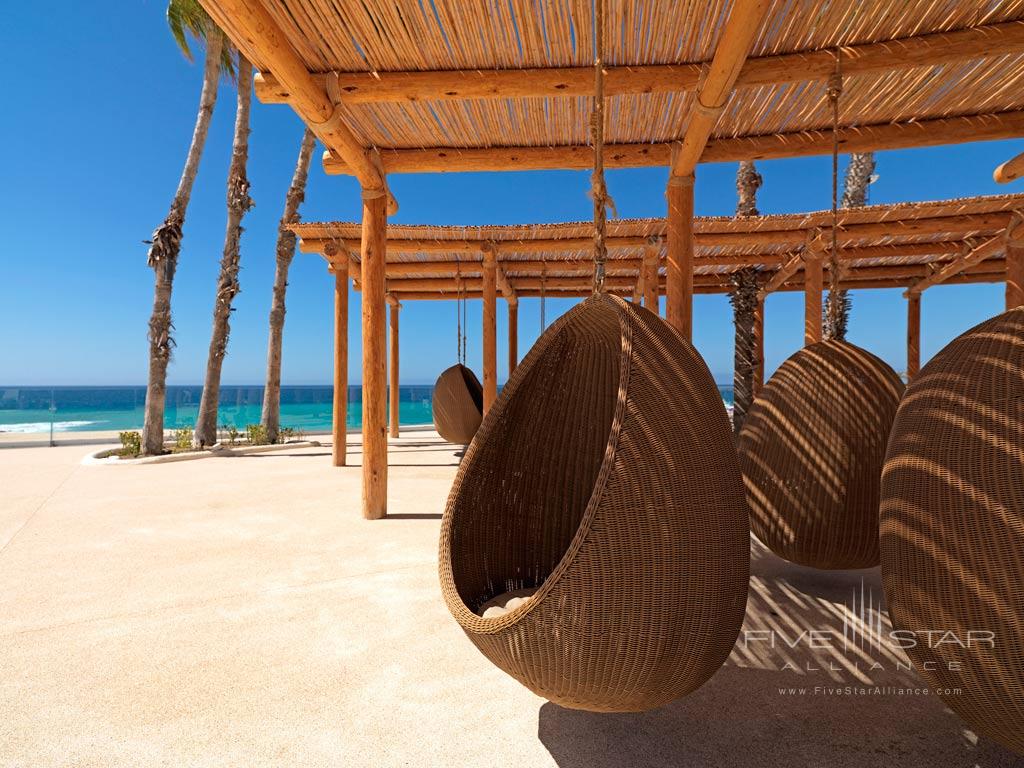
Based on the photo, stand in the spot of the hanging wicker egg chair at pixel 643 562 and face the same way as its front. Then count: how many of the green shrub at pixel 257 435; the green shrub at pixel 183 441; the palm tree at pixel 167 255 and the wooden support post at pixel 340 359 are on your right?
4

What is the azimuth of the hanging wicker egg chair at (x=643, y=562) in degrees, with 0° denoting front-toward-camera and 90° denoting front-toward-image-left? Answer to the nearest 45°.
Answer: approximately 45°

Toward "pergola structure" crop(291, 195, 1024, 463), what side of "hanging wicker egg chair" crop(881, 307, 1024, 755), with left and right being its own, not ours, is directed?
front

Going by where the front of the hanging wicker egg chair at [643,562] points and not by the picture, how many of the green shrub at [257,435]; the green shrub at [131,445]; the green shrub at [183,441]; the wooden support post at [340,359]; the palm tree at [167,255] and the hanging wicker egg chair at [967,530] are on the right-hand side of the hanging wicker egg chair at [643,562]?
5

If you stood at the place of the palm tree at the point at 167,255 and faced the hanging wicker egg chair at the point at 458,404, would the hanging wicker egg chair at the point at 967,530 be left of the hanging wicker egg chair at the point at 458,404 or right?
right

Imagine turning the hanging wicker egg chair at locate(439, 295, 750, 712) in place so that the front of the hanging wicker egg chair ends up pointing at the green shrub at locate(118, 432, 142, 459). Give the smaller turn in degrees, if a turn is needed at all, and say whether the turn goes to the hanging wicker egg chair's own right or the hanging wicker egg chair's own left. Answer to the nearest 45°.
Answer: approximately 90° to the hanging wicker egg chair's own right

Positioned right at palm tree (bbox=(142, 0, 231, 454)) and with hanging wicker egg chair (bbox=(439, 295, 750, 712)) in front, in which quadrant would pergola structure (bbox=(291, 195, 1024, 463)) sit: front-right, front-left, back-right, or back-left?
front-left

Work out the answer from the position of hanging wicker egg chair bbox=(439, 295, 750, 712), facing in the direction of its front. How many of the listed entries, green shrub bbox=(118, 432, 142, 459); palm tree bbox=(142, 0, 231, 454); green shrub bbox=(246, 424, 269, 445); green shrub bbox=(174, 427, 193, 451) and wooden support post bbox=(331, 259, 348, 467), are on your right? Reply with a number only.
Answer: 5

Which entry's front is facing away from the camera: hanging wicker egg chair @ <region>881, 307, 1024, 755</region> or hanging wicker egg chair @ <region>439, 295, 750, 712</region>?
hanging wicker egg chair @ <region>881, 307, 1024, 755</region>

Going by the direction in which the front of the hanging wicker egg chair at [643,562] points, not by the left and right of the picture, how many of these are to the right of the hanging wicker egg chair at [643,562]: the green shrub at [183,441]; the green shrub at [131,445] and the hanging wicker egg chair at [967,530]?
2

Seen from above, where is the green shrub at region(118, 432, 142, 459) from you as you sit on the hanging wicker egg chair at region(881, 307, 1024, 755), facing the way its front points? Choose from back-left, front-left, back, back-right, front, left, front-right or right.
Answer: left

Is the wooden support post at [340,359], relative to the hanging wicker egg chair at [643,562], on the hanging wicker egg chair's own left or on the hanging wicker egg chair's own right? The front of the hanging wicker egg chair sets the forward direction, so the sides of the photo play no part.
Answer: on the hanging wicker egg chair's own right
